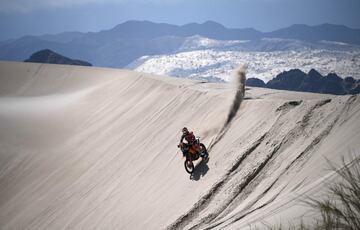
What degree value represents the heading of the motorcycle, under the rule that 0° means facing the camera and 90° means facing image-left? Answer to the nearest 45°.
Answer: approximately 45°
